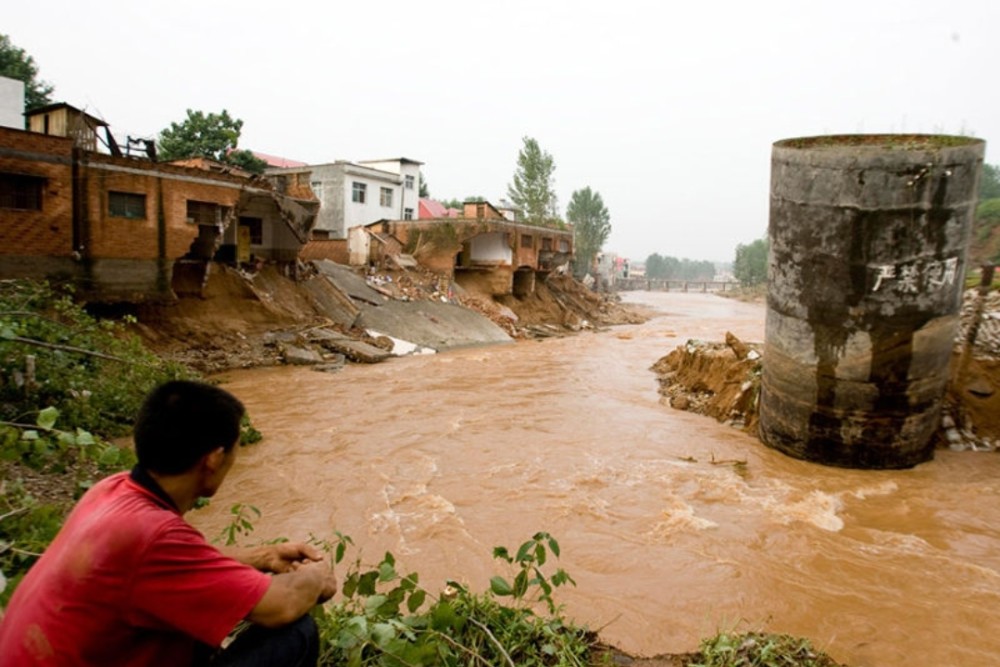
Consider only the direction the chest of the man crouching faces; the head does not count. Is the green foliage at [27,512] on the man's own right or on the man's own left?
on the man's own left

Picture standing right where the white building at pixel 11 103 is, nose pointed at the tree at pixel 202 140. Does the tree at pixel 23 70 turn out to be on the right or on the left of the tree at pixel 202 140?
left

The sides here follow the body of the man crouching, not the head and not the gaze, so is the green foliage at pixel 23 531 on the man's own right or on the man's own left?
on the man's own left

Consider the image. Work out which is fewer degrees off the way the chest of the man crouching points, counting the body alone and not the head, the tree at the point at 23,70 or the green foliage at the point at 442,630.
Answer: the green foliage

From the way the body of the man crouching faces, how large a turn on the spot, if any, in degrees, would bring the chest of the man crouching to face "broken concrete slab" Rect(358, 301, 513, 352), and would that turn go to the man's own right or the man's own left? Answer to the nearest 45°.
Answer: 0° — they already face it

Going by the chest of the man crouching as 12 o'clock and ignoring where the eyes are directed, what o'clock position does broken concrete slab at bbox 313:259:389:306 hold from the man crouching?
The broken concrete slab is roughly at 11 o'clock from the man crouching.

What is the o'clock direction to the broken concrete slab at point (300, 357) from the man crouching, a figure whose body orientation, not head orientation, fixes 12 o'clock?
The broken concrete slab is roughly at 11 o'clock from the man crouching.

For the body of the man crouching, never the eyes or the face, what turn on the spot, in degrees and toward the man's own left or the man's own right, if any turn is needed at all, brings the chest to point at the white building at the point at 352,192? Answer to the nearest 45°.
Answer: approximately 45° to the man's own left

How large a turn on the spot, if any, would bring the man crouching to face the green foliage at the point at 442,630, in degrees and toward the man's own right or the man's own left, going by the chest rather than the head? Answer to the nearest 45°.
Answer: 0° — they already face it

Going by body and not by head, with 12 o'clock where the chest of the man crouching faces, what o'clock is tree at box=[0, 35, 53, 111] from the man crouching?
The tree is roughly at 10 o'clock from the man crouching.

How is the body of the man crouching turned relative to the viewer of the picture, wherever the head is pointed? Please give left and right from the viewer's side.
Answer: facing away from the viewer and to the right of the viewer

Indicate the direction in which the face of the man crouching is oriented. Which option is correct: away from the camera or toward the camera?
away from the camera

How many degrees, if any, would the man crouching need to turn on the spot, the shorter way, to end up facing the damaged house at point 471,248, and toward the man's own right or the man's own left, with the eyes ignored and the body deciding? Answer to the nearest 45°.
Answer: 0° — they already face it
